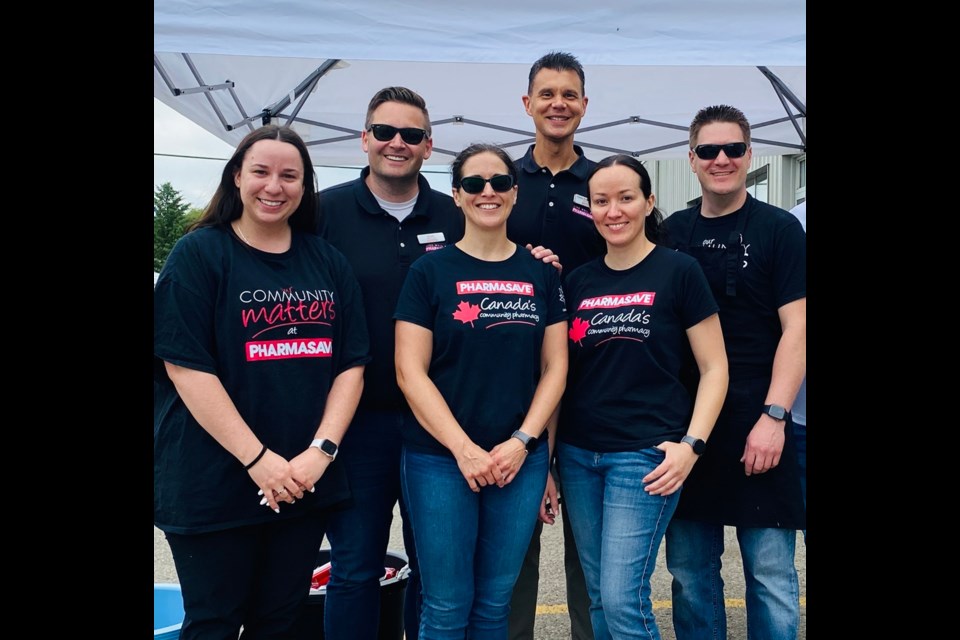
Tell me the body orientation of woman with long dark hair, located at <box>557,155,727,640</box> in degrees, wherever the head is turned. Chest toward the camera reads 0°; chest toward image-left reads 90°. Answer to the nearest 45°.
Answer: approximately 45°

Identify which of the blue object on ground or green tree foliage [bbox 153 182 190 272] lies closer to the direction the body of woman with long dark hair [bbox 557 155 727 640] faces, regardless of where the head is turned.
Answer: the blue object on ground

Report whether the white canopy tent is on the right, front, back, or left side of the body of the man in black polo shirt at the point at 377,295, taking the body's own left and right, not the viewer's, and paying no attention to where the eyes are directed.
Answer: back

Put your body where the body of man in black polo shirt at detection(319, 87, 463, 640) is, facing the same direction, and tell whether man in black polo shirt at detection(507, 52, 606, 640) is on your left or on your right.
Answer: on your left

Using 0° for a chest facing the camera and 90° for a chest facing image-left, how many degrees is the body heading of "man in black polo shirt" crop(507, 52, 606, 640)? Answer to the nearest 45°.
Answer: approximately 0°

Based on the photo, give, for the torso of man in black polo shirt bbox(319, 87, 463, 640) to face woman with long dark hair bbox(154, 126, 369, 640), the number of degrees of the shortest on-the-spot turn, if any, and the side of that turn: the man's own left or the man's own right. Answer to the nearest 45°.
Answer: approximately 45° to the man's own right
